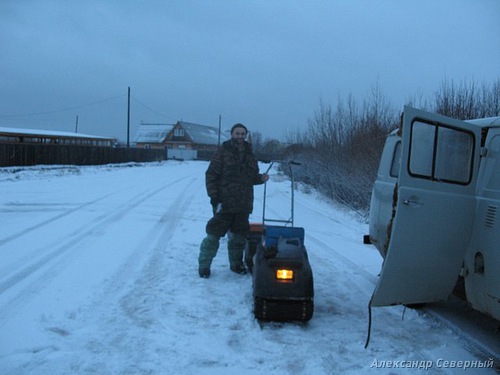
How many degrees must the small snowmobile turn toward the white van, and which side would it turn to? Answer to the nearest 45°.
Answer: approximately 90° to its left

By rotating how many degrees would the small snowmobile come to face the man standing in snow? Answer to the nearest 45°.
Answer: approximately 135° to its right

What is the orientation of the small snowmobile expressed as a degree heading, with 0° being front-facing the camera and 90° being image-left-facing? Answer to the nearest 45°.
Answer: approximately 0°

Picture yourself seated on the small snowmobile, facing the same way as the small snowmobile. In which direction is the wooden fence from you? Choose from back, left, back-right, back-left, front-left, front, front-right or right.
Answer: back-right
